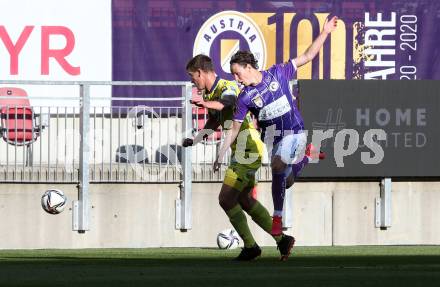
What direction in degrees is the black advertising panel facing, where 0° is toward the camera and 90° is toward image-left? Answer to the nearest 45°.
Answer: approximately 0°

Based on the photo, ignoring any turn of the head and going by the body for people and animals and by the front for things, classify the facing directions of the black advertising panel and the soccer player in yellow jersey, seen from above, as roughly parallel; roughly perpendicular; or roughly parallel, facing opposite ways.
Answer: roughly perpendicular

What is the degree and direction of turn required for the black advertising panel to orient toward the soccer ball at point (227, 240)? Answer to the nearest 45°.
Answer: approximately 45° to its right

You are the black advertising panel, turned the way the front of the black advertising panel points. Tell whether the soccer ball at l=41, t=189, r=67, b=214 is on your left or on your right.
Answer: on your right

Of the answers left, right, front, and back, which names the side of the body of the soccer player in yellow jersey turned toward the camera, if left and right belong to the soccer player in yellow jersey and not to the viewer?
left

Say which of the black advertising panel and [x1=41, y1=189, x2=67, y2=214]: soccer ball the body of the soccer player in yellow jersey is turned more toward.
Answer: the soccer ball

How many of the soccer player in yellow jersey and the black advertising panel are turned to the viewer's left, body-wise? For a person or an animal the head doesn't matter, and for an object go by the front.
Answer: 1
